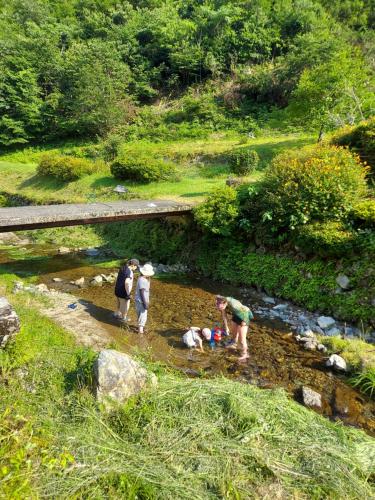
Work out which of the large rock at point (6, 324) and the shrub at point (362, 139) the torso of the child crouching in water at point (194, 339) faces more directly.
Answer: the shrub

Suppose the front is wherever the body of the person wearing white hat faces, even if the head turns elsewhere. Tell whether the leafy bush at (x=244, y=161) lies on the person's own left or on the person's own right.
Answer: on the person's own left

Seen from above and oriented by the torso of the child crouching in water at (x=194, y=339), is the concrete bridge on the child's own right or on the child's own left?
on the child's own left

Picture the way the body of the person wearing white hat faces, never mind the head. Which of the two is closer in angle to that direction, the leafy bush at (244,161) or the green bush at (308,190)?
the green bush

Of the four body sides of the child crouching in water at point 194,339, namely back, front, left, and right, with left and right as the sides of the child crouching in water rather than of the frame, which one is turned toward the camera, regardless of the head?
right

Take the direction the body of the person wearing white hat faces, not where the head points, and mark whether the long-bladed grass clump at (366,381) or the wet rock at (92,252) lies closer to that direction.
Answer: the long-bladed grass clump
